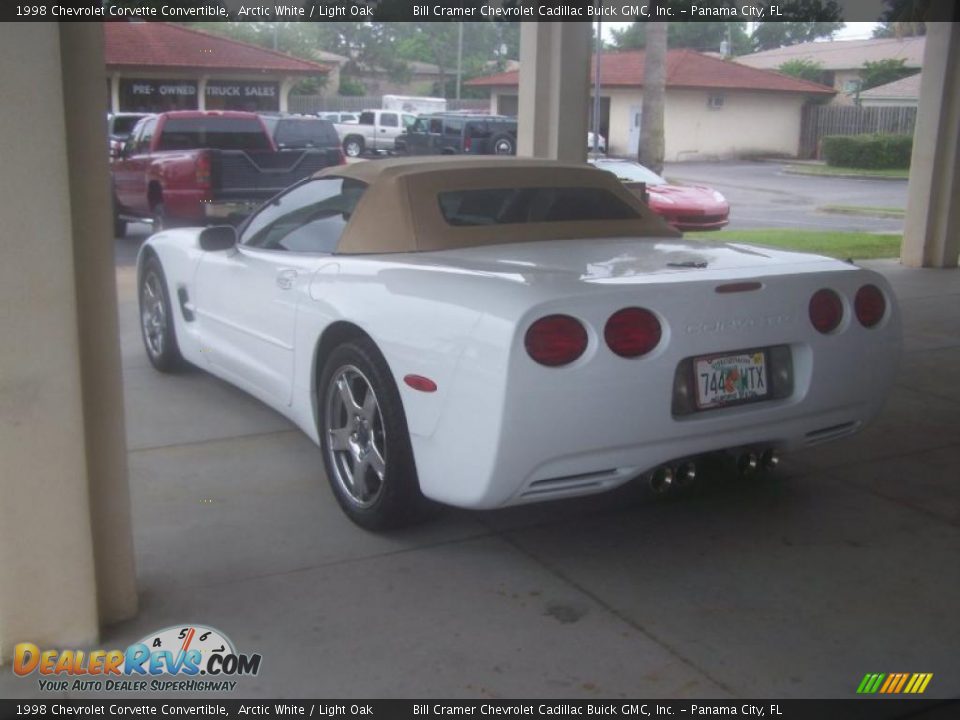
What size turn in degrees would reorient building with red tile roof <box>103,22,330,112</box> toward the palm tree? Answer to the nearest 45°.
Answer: approximately 90° to its left

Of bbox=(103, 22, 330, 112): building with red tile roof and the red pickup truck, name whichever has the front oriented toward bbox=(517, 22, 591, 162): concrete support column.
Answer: the building with red tile roof

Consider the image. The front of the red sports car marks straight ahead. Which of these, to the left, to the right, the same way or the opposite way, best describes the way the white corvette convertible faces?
the opposite way

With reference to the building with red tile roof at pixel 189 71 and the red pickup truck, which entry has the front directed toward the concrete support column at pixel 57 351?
the building with red tile roof

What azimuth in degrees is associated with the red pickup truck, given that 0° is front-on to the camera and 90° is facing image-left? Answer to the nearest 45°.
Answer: approximately 135°

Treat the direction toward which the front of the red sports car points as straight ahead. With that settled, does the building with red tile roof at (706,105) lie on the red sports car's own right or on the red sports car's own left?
on the red sports car's own left

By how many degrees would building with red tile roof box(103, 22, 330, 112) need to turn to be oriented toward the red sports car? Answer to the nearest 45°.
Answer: approximately 45° to its left

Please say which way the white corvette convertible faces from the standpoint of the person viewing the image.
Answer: facing away from the viewer and to the left of the viewer

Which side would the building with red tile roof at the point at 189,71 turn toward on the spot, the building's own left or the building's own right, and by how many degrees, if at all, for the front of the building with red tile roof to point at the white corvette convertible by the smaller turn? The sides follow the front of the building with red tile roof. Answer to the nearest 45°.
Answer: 0° — it already faces it
